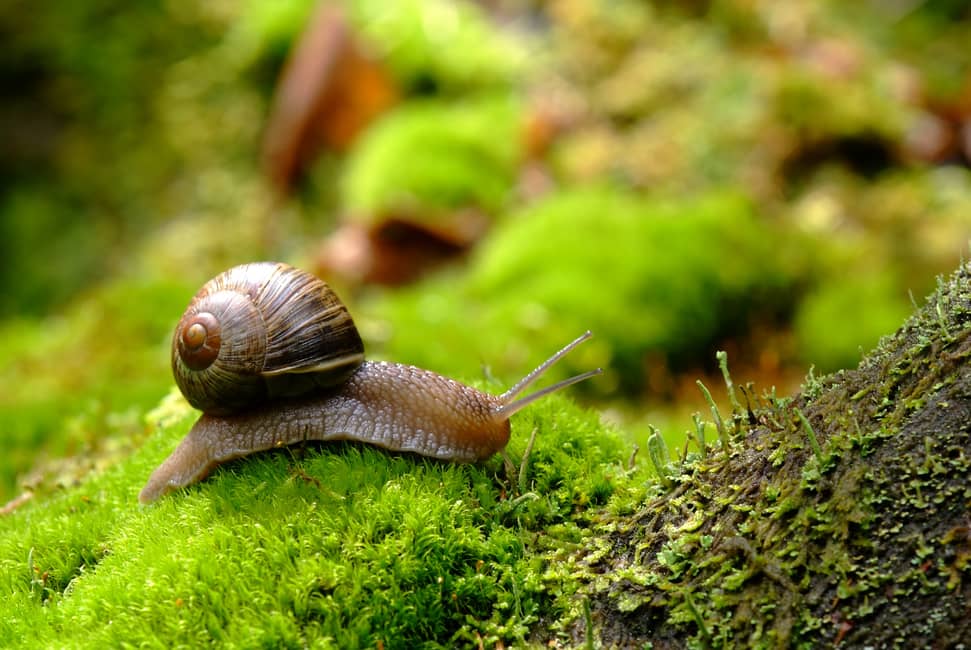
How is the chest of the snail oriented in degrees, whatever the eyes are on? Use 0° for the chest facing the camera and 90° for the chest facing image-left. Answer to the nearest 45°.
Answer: approximately 270°

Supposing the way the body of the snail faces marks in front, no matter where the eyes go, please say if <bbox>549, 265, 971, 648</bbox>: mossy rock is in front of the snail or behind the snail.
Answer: in front
